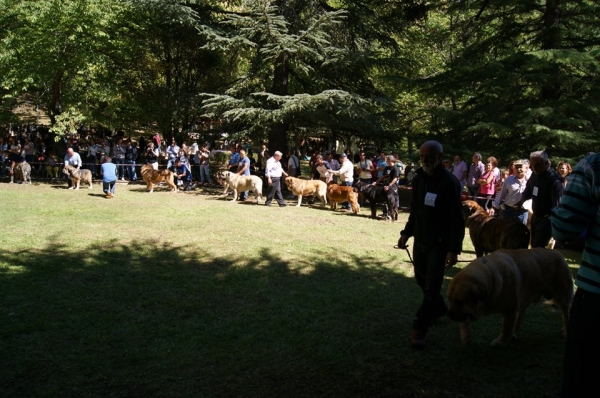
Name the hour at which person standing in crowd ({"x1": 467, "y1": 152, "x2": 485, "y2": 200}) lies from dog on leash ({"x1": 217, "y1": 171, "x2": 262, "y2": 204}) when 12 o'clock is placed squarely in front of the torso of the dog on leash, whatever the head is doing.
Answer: The person standing in crowd is roughly at 7 o'clock from the dog on leash.

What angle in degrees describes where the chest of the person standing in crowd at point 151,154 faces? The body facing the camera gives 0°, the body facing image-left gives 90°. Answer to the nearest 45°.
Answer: approximately 0°

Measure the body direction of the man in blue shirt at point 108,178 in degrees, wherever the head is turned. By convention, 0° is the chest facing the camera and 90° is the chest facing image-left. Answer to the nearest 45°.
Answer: approximately 180°

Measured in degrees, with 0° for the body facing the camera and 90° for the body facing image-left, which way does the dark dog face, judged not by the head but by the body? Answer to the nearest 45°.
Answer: approximately 90°

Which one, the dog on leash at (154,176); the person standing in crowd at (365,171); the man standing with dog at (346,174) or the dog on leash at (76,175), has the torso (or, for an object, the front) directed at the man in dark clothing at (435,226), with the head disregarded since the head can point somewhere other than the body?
the person standing in crowd

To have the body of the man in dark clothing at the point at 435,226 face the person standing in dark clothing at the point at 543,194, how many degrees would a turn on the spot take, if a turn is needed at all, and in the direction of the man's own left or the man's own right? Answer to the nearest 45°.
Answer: approximately 180°

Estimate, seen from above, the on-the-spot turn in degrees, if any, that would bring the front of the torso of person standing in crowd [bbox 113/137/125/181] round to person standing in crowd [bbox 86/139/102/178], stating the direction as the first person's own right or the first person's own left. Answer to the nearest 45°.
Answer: approximately 135° to the first person's own right

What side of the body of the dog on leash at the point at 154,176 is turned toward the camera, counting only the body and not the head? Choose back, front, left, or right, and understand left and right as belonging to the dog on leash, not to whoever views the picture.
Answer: left

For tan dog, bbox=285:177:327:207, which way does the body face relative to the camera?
to the viewer's left

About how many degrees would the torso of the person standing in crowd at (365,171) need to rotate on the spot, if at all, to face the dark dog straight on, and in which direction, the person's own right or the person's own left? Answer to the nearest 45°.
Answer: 0° — they already face it

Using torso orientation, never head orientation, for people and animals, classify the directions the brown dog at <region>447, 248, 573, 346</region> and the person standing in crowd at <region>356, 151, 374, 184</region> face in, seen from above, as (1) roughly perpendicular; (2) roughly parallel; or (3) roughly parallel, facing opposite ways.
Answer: roughly perpendicular

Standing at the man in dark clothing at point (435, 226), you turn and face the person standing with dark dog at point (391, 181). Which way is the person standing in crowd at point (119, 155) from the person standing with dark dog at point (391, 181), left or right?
left

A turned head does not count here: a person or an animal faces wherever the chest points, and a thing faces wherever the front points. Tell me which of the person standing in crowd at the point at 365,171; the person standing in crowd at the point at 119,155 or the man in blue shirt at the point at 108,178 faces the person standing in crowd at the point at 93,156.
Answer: the man in blue shirt

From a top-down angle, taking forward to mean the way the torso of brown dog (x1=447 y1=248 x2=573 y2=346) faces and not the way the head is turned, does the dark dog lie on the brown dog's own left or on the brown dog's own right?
on the brown dog's own right

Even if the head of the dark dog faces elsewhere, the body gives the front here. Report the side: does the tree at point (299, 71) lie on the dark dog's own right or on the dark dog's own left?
on the dark dog's own right

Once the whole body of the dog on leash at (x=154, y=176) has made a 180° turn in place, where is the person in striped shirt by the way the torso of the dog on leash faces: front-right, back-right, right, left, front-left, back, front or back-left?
right
